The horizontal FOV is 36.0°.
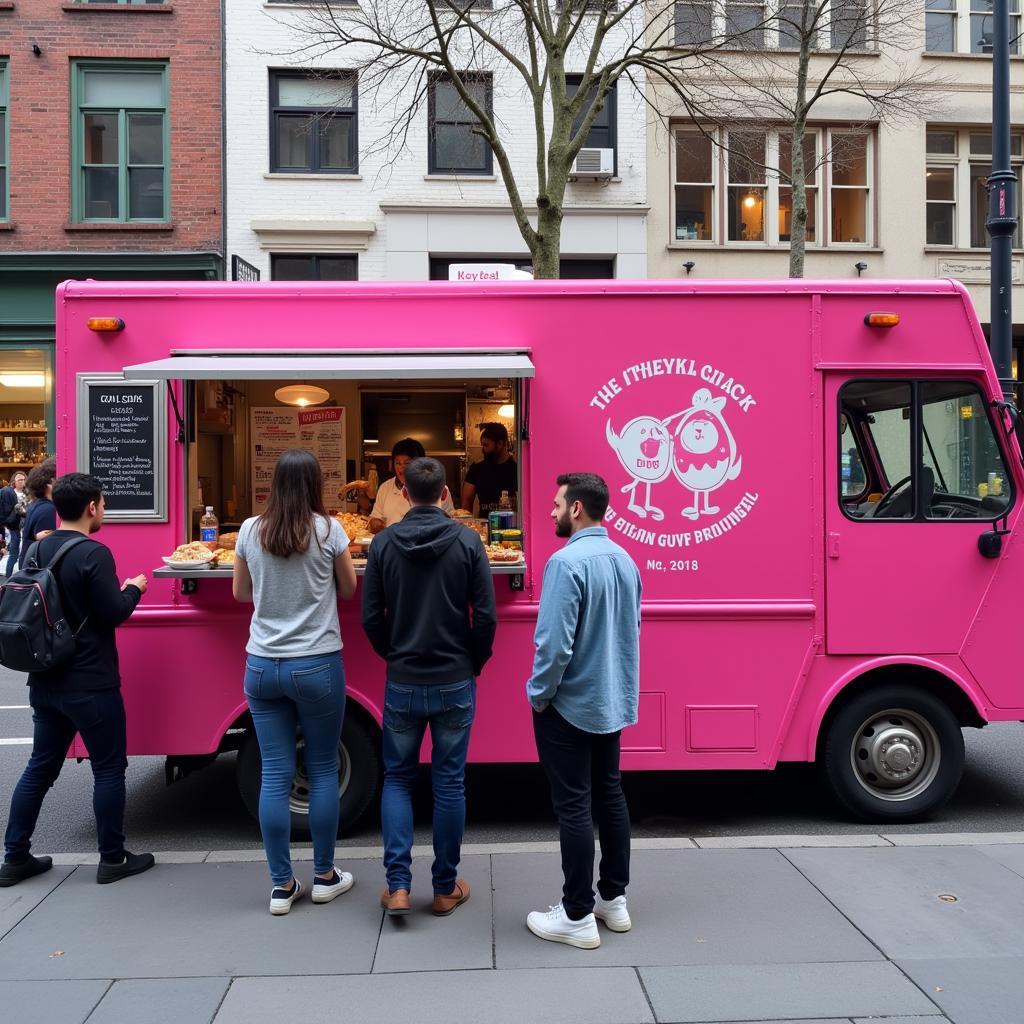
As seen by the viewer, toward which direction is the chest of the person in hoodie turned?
away from the camera

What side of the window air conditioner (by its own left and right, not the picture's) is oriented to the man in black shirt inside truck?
front

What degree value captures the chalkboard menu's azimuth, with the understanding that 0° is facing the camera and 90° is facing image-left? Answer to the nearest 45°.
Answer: approximately 0°

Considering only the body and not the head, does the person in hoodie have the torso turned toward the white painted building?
yes

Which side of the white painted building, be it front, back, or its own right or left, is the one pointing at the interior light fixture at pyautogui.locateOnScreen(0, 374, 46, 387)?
right

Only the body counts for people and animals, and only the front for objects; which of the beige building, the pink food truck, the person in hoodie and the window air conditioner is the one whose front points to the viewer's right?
the pink food truck

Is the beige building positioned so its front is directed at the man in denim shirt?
yes

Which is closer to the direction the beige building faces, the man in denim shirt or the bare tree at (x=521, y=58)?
the man in denim shirt

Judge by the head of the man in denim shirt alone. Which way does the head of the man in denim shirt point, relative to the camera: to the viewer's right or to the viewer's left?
to the viewer's left

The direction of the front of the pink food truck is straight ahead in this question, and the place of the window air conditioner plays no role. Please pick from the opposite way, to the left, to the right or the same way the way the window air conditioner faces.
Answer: to the right

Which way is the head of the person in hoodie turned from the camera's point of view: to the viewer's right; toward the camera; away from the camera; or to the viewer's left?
away from the camera
